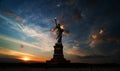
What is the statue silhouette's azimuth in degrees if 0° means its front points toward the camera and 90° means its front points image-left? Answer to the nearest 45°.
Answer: approximately 0°
